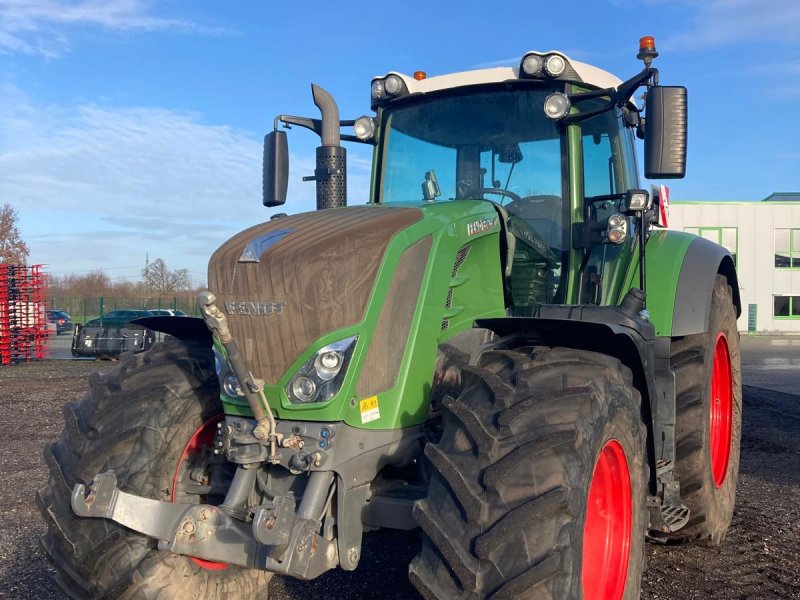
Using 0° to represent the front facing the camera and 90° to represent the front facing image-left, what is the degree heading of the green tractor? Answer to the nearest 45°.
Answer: approximately 45°

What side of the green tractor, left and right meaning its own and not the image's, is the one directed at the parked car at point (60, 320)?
right
